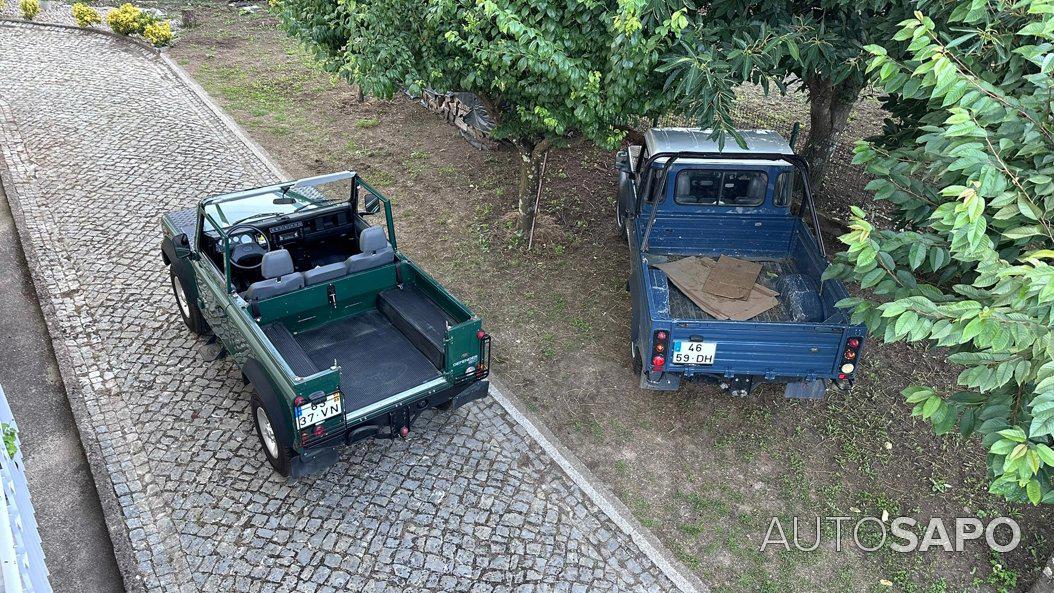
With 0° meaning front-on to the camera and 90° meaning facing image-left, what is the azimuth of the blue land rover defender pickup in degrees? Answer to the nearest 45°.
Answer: approximately 180°

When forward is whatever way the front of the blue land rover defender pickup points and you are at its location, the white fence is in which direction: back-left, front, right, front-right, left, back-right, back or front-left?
back-left

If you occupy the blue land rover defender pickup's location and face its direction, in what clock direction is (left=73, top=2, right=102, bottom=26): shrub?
The shrub is roughly at 10 o'clock from the blue land rover defender pickup.

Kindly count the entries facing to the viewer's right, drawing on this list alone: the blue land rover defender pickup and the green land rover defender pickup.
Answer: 0

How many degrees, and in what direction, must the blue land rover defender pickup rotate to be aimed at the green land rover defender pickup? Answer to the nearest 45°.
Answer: approximately 135° to its left

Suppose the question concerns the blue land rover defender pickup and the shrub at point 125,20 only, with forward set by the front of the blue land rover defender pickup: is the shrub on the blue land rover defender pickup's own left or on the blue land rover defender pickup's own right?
on the blue land rover defender pickup's own left

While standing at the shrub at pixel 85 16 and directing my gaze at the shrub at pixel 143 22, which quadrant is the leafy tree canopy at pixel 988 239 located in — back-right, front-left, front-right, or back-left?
front-right

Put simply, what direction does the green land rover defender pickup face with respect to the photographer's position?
facing away from the viewer and to the left of the viewer

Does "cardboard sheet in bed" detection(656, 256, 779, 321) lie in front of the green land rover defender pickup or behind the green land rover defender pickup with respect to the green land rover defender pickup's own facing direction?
behind

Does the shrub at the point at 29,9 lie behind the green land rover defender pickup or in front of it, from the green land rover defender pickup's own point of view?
in front
